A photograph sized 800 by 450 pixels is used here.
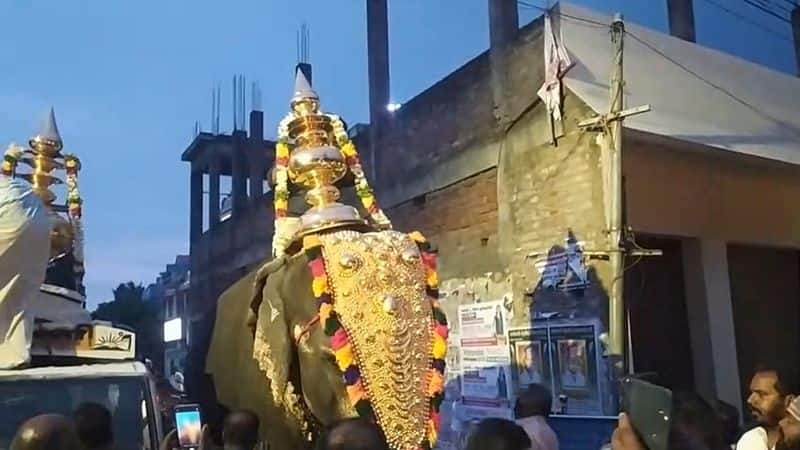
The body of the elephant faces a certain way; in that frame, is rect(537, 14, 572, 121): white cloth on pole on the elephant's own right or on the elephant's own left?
on the elephant's own left

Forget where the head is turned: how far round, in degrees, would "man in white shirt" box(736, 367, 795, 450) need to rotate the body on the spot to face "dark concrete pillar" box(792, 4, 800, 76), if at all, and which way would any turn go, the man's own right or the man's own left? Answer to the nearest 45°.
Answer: approximately 135° to the man's own right

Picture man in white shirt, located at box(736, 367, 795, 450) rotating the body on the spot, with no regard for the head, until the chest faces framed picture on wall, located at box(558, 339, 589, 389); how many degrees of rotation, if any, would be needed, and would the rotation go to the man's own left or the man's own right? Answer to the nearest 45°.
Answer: approximately 90° to the man's own right

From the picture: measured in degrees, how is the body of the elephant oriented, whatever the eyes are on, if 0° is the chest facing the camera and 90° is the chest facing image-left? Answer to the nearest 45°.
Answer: approximately 315°

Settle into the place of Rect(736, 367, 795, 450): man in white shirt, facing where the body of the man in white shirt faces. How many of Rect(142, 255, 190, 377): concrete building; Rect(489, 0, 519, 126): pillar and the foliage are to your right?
3

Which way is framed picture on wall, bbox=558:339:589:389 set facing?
toward the camera

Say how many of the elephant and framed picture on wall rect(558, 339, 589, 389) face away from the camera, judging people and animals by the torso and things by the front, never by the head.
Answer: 0

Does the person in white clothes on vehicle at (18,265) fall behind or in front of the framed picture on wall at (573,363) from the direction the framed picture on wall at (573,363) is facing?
in front

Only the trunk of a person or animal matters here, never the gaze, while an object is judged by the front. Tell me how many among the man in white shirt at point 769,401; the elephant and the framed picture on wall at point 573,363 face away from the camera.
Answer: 0

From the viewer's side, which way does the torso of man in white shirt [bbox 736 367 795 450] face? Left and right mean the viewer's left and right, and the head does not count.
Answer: facing the viewer and to the left of the viewer

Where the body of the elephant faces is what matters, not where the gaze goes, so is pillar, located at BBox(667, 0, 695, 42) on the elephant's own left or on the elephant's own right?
on the elephant's own left
